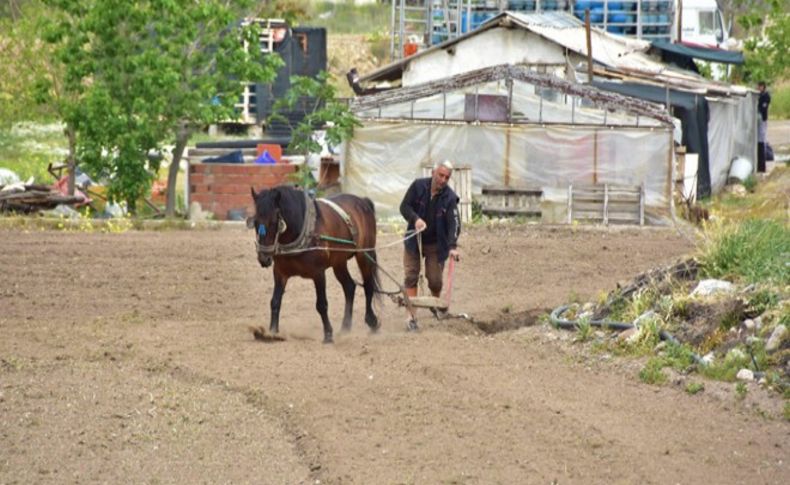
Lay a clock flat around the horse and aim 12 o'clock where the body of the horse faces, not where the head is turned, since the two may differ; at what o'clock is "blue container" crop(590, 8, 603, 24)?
The blue container is roughly at 5 o'clock from the horse.

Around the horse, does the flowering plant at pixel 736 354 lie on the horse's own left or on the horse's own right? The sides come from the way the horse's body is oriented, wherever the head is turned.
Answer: on the horse's own left

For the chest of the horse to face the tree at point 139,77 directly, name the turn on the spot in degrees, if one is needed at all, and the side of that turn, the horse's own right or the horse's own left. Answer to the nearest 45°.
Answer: approximately 135° to the horse's own right

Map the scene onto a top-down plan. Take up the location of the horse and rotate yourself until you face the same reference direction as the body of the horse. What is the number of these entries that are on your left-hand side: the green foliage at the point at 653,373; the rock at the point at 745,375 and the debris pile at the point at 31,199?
2

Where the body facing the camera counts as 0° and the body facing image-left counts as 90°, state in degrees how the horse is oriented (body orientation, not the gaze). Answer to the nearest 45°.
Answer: approximately 45°

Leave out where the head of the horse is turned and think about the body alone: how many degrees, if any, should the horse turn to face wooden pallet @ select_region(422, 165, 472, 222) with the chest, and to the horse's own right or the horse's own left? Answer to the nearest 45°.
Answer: approximately 135° to the horse's own right

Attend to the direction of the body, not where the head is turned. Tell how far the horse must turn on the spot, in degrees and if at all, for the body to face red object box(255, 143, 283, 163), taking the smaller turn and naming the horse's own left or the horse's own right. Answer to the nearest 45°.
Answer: approximately 135° to the horse's own right

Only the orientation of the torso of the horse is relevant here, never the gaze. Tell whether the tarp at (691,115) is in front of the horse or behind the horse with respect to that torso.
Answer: behind

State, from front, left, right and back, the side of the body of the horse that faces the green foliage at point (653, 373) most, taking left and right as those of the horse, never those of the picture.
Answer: left

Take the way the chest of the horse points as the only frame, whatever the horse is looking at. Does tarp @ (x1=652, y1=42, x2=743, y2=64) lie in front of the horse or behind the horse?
behind

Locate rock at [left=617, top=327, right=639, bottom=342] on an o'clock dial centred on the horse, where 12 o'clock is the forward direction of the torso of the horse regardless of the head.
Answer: The rock is roughly at 8 o'clock from the horse.

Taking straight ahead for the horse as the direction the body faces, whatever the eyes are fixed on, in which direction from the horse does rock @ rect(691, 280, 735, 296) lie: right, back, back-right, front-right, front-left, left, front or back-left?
back-left

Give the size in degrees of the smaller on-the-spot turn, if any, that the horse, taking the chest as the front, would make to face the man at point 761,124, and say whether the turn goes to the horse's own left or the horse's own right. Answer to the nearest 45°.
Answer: approximately 180°
